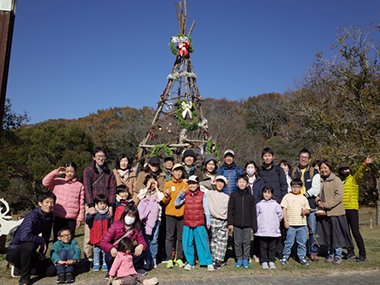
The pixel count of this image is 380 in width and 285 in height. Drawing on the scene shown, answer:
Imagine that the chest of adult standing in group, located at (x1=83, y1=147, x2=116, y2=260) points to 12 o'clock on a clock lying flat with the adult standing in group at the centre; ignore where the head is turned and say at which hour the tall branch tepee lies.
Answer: The tall branch tepee is roughly at 7 o'clock from the adult standing in group.

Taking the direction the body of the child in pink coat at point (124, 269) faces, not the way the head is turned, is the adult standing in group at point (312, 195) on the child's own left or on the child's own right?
on the child's own left

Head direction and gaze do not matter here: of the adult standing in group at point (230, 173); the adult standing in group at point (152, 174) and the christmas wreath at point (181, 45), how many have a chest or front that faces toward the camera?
3

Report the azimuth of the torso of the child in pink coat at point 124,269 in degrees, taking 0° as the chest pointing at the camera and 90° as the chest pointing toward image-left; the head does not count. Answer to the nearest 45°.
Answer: approximately 315°

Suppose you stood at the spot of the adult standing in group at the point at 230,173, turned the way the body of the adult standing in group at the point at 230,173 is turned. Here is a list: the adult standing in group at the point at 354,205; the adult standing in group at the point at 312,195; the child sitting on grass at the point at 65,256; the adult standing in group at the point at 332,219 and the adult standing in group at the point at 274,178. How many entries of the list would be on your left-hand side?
4

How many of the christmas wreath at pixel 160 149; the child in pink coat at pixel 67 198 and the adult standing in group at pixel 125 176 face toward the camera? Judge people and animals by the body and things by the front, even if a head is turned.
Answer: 3

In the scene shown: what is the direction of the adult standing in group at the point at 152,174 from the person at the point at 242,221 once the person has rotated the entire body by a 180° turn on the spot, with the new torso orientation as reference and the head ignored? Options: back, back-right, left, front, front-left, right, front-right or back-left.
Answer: left

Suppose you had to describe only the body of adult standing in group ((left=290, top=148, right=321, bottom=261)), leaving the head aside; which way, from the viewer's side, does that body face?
toward the camera

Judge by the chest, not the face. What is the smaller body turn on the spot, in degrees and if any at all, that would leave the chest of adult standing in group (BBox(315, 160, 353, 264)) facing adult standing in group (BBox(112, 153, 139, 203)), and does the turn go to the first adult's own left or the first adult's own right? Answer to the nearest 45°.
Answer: approximately 45° to the first adult's own right

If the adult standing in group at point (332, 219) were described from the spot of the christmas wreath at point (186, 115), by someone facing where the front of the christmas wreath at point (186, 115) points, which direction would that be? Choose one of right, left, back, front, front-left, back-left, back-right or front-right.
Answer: front-left

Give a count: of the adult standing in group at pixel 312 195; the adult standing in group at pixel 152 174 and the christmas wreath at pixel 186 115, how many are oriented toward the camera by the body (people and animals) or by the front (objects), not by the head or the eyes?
3

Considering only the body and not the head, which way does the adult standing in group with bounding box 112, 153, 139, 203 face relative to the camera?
toward the camera

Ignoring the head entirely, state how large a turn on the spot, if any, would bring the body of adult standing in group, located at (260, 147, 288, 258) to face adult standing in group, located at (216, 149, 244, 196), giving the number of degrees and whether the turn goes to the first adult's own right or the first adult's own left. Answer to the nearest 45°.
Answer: approximately 90° to the first adult's own right
